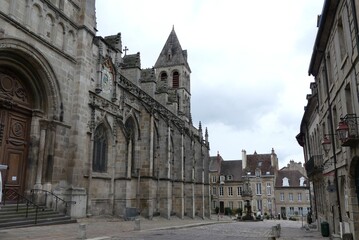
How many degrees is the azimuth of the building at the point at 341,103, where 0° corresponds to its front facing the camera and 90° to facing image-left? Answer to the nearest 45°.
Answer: approximately 90°

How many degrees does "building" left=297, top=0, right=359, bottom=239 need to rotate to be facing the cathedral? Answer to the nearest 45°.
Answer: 0° — it already faces it
